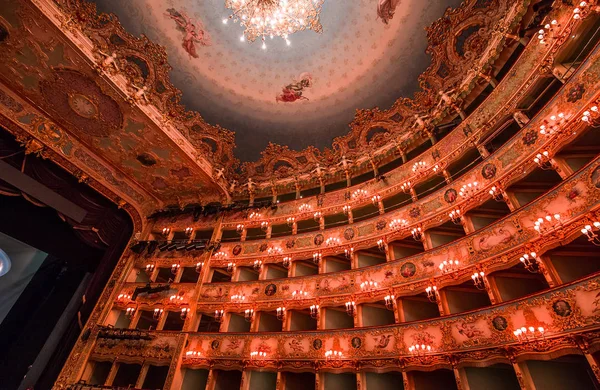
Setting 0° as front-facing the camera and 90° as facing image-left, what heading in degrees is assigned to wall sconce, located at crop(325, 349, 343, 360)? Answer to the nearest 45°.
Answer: approximately 0°

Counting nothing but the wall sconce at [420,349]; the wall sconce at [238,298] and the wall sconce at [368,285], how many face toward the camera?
3

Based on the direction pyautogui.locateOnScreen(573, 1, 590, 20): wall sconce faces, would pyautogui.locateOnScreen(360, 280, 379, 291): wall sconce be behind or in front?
in front

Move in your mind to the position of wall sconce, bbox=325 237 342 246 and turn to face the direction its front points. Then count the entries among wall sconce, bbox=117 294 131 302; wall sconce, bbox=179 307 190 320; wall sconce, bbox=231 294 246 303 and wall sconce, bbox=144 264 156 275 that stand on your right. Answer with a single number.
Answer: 4

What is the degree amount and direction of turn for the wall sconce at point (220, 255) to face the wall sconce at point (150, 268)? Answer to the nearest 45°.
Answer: approximately 135° to its right

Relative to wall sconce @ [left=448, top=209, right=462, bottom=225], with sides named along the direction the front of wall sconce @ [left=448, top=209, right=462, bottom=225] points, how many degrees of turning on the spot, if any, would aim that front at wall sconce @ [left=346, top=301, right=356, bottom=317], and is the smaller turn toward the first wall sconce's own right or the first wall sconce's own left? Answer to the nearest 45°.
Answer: approximately 45° to the first wall sconce's own right
